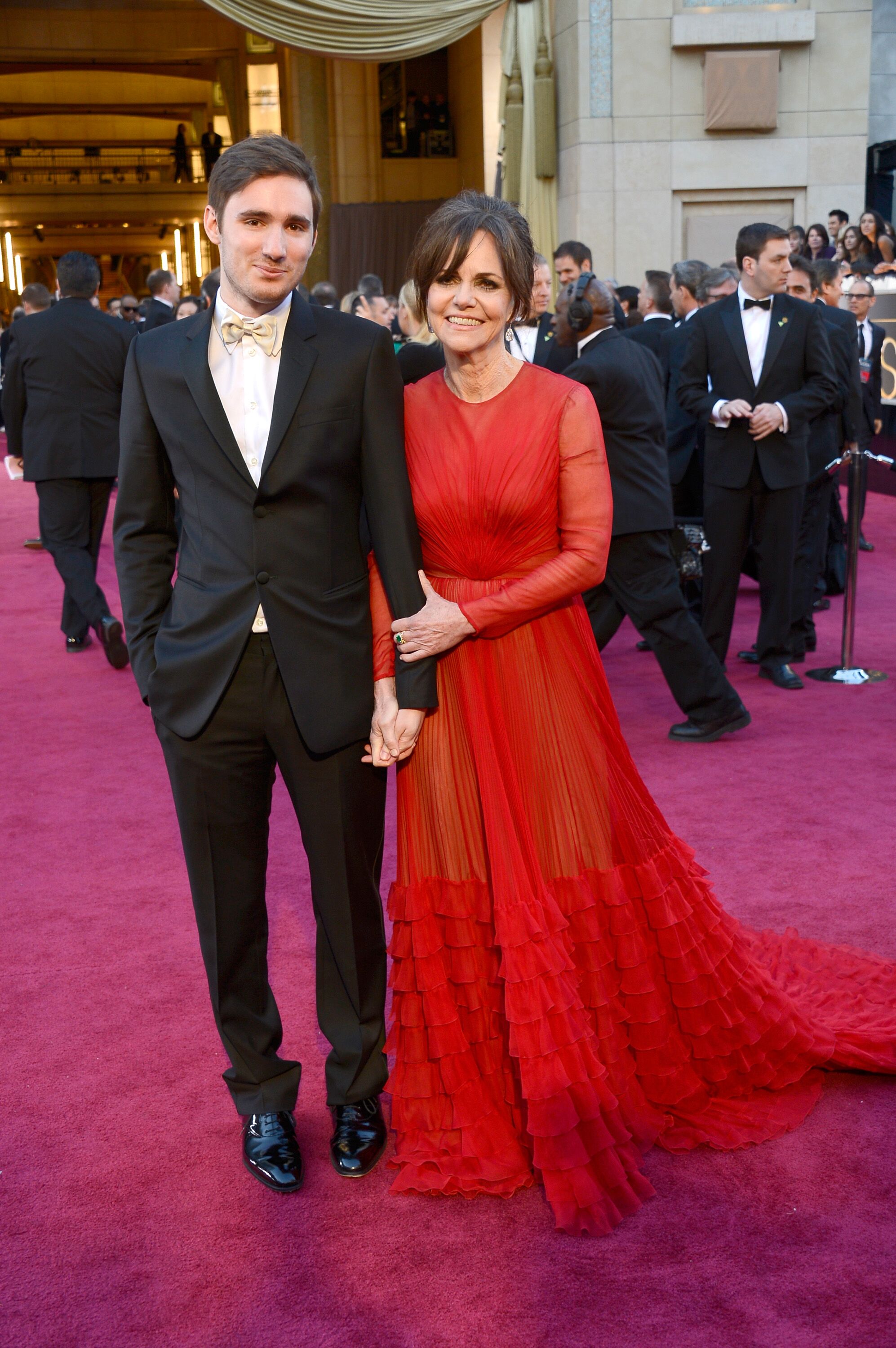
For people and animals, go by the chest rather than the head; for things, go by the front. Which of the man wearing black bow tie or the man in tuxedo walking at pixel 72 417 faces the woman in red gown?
the man wearing black bow tie

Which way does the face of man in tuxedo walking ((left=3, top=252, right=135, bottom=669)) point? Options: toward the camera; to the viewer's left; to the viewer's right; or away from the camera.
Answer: away from the camera

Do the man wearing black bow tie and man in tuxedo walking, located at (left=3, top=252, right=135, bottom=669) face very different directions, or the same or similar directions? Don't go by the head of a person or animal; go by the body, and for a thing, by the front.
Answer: very different directions

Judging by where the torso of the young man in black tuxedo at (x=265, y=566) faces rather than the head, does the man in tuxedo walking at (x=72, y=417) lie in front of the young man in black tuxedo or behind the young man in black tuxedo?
behind

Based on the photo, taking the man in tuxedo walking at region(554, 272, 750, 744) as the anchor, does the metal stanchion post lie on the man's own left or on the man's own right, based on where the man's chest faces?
on the man's own right

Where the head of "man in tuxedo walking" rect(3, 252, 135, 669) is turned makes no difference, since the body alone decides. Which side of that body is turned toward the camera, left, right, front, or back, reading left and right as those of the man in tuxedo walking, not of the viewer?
back

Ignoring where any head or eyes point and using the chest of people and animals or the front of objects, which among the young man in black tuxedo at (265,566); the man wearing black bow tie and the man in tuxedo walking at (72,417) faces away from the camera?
the man in tuxedo walking

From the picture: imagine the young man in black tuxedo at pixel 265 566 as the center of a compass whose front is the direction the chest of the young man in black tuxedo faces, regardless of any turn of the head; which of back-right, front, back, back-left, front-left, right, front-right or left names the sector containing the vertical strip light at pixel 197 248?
back
